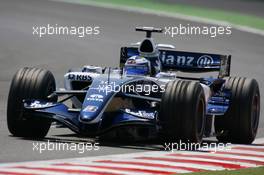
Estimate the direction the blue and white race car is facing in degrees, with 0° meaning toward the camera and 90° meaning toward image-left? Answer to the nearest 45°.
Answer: approximately 0°
